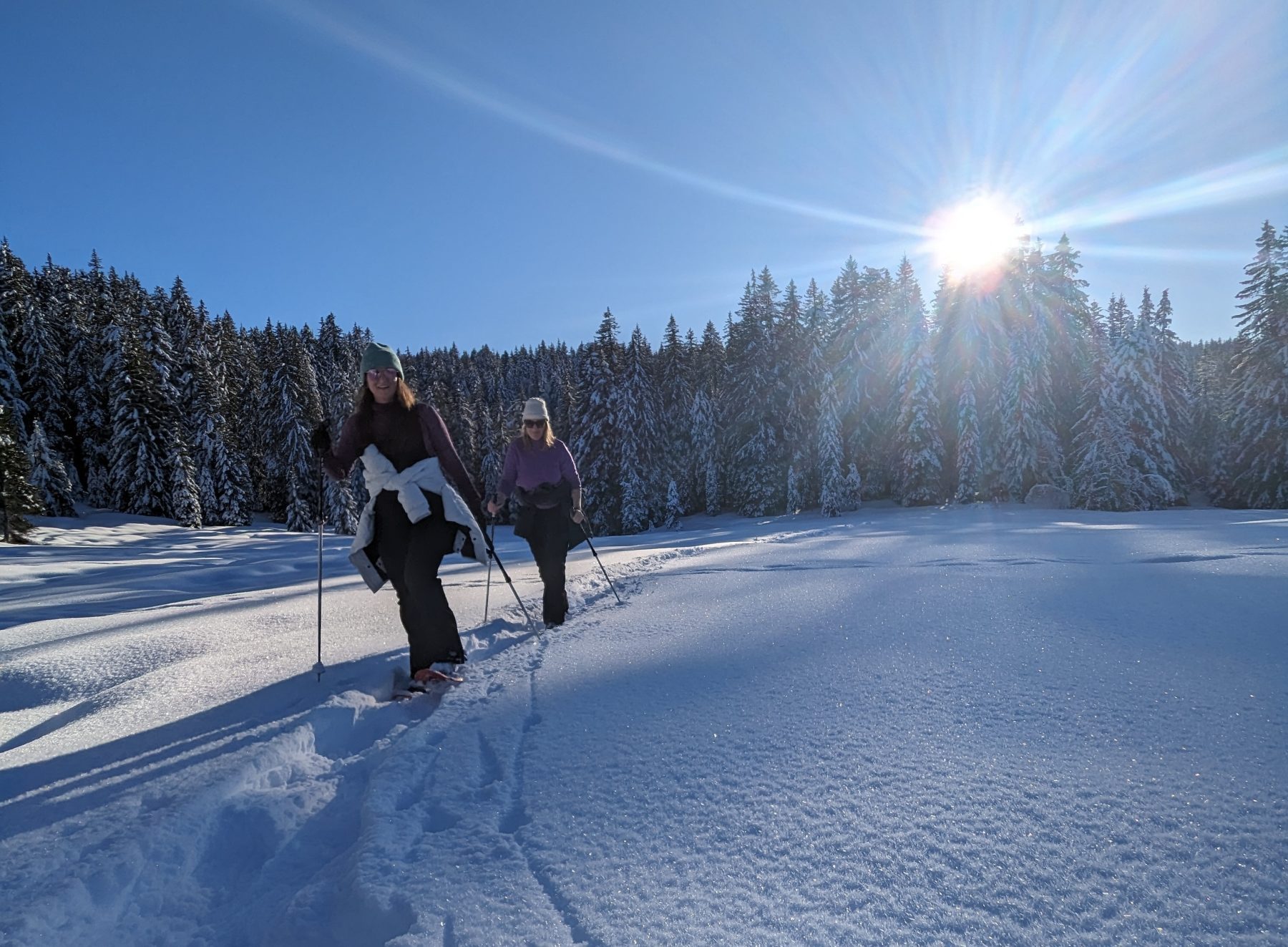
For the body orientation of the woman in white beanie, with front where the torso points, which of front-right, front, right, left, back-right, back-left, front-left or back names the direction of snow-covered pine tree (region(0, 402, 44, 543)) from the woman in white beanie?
back-right

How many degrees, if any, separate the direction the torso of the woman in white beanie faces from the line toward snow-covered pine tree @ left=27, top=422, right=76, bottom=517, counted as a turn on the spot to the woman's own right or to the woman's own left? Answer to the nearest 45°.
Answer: approximately 135° to the woman's own right

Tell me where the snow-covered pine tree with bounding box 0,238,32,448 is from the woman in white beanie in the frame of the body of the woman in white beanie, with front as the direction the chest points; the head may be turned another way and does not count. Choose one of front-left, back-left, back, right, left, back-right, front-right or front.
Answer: back-right

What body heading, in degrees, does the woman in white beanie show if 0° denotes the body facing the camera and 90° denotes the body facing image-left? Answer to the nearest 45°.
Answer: approximately 0°

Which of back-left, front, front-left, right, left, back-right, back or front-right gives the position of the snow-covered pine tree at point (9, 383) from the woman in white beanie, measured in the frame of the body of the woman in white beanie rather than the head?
back-right

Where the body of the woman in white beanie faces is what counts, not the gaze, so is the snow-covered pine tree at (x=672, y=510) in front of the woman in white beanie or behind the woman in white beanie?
behind

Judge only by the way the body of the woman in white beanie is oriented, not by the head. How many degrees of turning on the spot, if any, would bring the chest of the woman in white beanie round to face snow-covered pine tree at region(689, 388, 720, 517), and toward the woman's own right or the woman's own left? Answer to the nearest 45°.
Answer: approximately 180°

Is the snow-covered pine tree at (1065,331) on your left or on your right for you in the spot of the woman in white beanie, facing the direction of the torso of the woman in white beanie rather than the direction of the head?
on your left

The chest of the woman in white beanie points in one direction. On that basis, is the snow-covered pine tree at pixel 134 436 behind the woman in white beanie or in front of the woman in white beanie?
behind

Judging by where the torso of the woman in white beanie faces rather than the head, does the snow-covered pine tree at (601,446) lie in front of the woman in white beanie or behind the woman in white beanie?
behind
